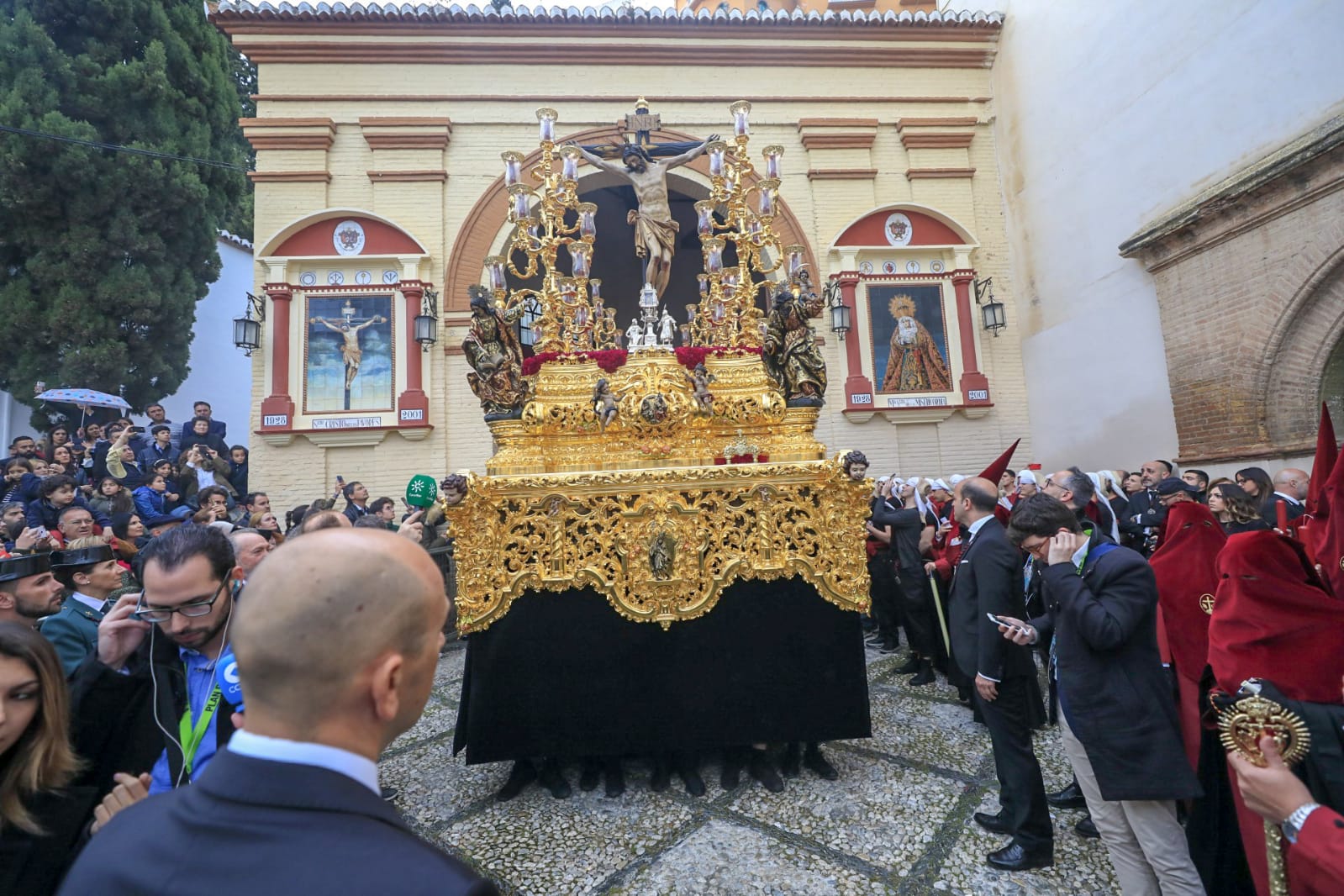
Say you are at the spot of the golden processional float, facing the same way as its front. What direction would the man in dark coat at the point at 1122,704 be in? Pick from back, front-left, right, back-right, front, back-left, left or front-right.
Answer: front-left

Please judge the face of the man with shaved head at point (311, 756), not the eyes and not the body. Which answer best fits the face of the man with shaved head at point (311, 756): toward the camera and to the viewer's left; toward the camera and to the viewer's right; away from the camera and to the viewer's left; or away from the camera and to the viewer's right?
away from the camera and to the viewer's right

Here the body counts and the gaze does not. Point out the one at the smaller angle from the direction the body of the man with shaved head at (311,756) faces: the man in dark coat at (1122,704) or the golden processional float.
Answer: the golden processional float

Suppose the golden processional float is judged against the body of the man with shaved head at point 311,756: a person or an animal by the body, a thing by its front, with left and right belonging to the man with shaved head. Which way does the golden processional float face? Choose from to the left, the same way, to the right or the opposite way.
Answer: the opposite way

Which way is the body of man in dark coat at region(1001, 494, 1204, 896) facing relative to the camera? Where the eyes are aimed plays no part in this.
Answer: to the viewer's left

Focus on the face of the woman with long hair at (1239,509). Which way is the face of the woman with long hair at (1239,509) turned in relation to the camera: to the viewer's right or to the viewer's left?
to the viewer's left

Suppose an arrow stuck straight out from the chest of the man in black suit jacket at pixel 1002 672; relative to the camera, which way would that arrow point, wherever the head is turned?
to the viewer's left

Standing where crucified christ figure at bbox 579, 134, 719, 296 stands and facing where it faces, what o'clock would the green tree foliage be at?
The green tree foliage is roughly at 4 o'clock from the crucified christ figure.

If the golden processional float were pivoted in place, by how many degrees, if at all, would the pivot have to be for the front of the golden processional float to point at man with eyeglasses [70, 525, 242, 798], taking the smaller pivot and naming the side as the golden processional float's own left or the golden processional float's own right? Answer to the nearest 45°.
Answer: approximately 45° to the golden processional float's own right

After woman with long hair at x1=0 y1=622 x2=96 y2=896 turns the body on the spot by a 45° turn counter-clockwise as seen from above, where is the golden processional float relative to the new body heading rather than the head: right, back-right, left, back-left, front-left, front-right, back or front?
left
